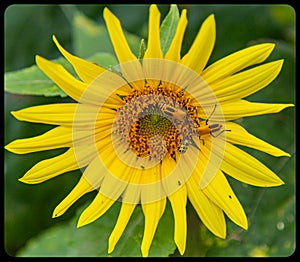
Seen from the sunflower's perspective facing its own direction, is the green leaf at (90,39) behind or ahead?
behind

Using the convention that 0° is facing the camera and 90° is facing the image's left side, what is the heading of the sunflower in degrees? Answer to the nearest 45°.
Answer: approximately 0°
